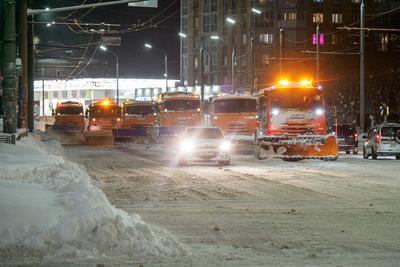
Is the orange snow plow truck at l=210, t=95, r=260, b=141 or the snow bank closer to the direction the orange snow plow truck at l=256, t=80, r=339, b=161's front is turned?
the snow bank

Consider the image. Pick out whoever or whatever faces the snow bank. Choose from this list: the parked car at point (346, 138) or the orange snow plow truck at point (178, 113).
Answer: the orange snow plow truck

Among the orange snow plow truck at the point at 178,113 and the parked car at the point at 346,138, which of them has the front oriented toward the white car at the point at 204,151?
the orange snow plow truck

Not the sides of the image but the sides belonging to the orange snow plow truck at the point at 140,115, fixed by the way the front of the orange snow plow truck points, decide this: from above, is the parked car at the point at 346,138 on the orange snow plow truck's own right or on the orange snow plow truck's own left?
on the orange snow plow truck's own left

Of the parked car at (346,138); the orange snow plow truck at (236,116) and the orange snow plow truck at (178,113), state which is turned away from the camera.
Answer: the parked car

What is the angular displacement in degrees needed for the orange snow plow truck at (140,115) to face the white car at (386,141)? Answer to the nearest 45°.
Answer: approximately 45° to its left

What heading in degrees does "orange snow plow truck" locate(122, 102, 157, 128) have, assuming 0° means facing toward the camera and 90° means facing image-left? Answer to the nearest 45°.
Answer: approximately 0°

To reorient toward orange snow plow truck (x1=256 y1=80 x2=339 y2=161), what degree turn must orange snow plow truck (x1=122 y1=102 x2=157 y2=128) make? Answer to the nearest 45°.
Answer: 0° — it already faces it

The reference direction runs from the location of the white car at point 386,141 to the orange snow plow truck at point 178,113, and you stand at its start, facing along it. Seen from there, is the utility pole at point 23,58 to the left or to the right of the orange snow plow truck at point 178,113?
left

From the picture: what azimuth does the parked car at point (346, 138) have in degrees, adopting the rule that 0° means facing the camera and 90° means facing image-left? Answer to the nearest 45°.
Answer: approximately 180°
